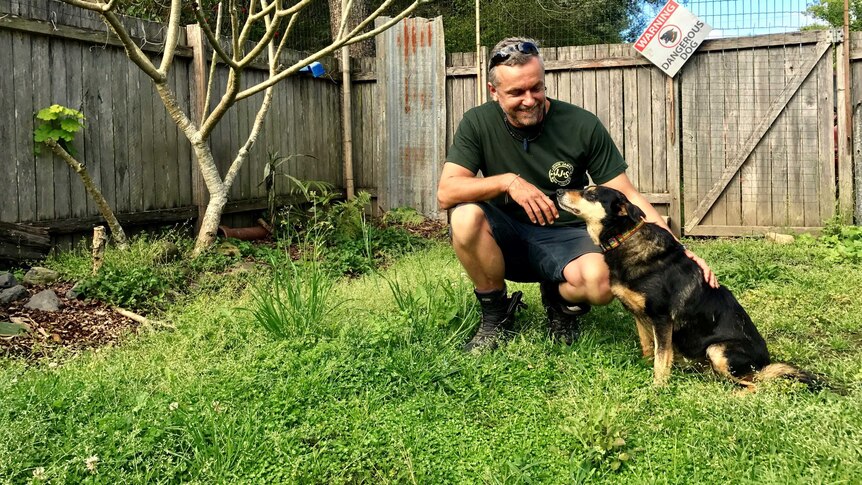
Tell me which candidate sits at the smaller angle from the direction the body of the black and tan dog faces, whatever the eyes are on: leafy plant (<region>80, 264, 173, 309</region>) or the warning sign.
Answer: the leafy plant

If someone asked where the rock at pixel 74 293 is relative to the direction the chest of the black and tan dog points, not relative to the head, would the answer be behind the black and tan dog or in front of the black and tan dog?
in front

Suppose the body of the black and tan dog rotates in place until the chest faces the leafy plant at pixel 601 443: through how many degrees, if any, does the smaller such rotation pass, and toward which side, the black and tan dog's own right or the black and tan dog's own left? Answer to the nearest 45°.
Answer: approximately 90° to the black and tan dog's own left

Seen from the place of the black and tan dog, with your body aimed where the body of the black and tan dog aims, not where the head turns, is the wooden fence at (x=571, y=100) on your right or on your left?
on your right

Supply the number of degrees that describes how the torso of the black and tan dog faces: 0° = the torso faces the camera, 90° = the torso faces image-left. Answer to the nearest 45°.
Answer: approximately 90°

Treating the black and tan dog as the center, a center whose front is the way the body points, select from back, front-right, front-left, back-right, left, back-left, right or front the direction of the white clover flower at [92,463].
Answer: front-left

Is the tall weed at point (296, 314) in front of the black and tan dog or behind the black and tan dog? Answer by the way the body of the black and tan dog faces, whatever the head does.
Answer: in front

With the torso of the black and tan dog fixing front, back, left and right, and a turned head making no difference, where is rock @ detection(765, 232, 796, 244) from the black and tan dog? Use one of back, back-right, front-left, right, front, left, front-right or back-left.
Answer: right

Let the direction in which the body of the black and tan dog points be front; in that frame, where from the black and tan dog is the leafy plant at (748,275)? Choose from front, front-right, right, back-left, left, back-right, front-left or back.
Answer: right
